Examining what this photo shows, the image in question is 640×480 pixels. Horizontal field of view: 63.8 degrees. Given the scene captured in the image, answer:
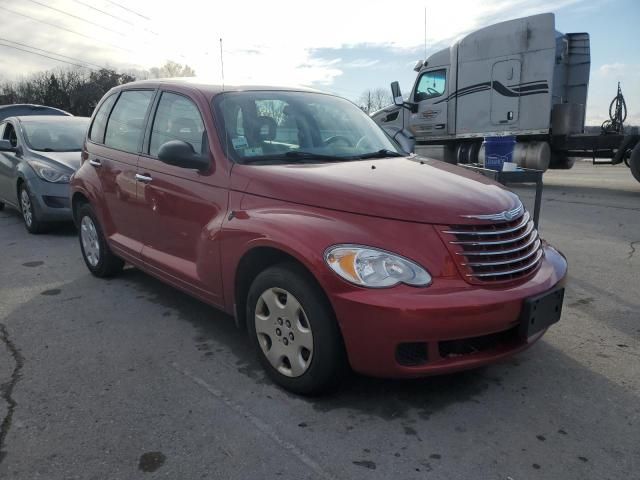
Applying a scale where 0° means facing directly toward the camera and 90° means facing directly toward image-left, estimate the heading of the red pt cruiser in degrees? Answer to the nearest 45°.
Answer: approximately 315°

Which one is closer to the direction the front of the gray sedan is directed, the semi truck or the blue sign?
the blue sign

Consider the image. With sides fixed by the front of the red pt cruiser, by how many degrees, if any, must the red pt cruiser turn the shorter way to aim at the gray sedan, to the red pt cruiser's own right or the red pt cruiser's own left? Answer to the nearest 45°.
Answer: approximately 180°
